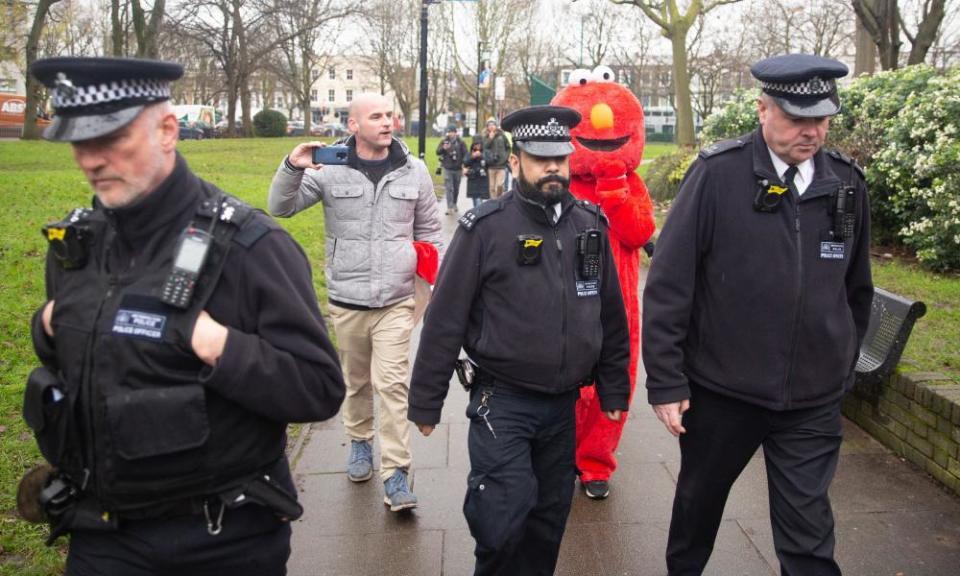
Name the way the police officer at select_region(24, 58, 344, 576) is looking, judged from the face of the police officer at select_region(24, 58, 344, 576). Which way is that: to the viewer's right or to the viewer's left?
to the viewer's left

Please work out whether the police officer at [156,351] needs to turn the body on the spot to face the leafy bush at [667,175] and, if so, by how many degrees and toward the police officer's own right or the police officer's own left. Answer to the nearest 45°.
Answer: approximately 180°

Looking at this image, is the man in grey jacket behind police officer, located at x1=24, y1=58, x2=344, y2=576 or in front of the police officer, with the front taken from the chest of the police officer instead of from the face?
behind

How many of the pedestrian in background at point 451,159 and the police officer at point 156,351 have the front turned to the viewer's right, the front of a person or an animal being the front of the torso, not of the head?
0

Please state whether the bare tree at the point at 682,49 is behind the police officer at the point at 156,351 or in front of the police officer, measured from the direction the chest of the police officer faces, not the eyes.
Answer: behind
